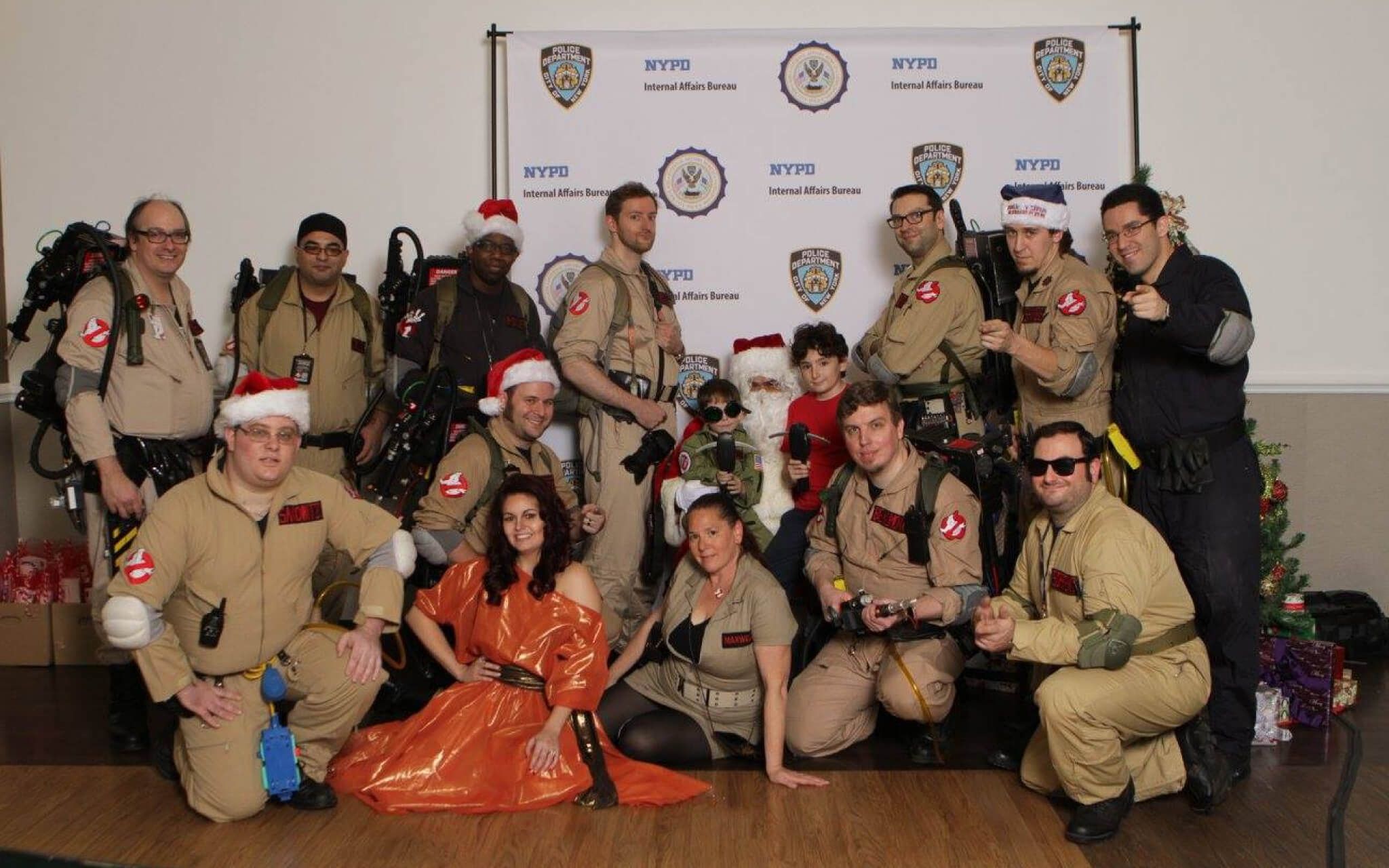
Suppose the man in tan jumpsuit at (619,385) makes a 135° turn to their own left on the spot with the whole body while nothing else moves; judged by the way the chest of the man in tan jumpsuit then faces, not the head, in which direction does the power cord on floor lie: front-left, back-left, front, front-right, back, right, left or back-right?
back-right

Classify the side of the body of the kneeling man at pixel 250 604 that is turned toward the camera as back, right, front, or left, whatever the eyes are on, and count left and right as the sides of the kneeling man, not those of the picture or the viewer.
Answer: front

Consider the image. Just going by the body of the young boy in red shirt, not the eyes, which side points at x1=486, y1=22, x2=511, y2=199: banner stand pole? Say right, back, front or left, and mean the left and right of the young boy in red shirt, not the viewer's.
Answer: right

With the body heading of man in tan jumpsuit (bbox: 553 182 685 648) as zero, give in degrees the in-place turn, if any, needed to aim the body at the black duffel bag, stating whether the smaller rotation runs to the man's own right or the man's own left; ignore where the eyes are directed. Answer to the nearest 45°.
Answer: approximately 45° to the man's own left

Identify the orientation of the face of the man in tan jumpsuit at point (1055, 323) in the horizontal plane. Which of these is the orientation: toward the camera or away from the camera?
toward the camera

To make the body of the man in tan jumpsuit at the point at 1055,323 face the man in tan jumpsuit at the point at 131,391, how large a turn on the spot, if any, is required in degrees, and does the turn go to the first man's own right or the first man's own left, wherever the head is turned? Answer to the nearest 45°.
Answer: approximately 45° to the first man's own right

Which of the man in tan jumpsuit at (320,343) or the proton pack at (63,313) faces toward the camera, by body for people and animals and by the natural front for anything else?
the man in tan jumpsuit

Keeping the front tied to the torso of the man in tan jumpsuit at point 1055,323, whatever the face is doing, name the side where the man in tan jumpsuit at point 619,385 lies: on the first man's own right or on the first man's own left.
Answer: on the first man's own right

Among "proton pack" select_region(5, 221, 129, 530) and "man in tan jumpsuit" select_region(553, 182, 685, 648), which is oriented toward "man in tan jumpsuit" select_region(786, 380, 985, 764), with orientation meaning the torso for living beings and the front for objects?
"man in tan jumpsuit" select_region(553, 182, 685, 648)

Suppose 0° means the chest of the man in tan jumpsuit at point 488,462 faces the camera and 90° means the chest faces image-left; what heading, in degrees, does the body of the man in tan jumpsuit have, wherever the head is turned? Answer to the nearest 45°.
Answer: approximately 315°

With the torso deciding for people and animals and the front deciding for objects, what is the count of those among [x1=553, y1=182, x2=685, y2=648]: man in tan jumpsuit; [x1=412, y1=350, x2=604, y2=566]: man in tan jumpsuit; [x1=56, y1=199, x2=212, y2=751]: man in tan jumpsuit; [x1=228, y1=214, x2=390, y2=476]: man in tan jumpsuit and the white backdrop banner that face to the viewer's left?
0

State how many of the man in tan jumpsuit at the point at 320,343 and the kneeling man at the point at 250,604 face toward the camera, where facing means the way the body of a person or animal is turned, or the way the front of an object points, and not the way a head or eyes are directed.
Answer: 2

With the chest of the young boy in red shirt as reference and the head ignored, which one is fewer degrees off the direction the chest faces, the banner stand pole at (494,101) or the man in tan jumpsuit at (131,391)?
the man in tan jumpsuit

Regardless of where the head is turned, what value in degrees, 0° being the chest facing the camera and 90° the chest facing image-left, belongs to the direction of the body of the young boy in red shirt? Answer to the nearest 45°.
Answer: approximately 45°

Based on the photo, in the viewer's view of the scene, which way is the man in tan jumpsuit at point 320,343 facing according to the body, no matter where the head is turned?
toward the camera

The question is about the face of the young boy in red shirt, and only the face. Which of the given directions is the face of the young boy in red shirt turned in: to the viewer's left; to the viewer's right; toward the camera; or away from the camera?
toward the camera

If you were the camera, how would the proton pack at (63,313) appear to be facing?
facing to the left of the viewer

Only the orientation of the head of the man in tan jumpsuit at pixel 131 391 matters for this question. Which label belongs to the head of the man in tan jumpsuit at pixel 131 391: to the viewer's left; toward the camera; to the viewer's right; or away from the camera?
toward the camera
